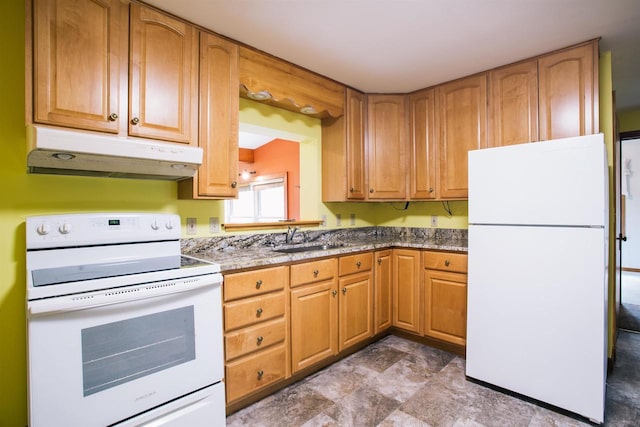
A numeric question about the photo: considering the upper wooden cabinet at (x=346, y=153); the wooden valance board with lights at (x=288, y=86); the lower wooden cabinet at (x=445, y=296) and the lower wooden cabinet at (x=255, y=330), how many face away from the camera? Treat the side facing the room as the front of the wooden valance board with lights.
0

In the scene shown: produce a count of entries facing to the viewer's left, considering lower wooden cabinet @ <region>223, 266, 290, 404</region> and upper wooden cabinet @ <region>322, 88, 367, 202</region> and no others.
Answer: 0

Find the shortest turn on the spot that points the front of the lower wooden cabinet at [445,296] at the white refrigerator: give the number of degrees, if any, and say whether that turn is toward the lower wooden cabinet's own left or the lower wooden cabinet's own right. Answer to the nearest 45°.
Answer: approximately 90° to the lower wooden cabinet's own left

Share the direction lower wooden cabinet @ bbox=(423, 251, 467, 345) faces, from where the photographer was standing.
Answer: facing the viewer and to the left of the viewer

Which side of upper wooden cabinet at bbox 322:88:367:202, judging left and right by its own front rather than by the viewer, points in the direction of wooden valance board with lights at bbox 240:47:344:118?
right

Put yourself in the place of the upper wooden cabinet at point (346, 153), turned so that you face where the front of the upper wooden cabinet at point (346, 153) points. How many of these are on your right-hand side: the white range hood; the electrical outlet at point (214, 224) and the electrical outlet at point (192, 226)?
3

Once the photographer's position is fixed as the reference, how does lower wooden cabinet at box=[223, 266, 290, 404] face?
facing the viewer and to the right of the viewer

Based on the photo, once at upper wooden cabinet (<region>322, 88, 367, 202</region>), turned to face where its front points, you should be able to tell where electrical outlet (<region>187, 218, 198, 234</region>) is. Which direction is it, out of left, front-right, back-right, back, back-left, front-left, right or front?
right

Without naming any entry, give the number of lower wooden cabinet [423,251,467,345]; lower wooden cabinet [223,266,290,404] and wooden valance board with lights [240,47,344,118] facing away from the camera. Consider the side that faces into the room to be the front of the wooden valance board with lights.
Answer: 0
